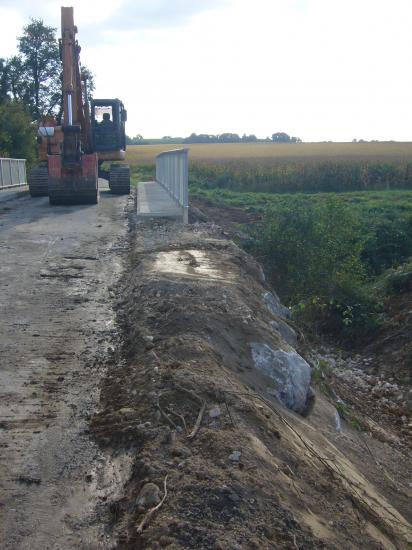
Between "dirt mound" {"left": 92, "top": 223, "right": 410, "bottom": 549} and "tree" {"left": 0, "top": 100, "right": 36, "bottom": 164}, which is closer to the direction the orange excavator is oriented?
the dirt mound

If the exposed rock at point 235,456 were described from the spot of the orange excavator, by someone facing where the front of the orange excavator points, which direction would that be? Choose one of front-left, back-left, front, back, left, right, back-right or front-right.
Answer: front

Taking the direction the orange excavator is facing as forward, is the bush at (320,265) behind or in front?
in front

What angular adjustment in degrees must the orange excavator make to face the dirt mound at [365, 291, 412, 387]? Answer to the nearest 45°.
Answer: approximately 45° to its left

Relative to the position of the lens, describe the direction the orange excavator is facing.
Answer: facing the viewer

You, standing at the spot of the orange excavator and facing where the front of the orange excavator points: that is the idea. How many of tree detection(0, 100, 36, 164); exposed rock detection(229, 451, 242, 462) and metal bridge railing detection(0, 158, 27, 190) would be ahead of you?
1

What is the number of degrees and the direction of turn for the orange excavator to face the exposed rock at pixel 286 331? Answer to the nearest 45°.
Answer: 0° — it already faces it

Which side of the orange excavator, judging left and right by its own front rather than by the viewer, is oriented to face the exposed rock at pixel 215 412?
front

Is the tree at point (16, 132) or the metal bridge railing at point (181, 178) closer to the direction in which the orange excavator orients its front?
the metal bridge railing

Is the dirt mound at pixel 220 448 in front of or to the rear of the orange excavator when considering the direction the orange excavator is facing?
in front

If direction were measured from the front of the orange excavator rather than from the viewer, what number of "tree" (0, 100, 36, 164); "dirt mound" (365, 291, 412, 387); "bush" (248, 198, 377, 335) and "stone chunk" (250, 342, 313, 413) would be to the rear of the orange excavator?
1

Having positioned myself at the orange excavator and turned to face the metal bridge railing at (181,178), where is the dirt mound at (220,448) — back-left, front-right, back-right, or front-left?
front-right
